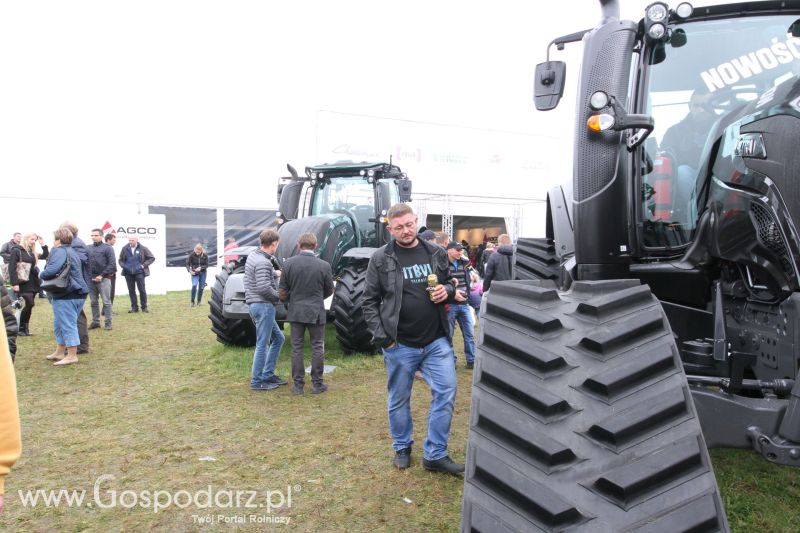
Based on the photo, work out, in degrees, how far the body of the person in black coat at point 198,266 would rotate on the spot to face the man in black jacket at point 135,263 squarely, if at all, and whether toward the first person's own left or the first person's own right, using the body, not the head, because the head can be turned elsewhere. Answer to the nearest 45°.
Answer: approximately 45° to the first person's own right

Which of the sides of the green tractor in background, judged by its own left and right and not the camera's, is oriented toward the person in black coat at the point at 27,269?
right

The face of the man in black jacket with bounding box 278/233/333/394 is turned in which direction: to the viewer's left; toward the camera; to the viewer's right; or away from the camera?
away from the camera

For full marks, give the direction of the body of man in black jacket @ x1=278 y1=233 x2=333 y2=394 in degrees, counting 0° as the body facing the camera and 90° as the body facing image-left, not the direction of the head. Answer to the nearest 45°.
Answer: approximately 180°

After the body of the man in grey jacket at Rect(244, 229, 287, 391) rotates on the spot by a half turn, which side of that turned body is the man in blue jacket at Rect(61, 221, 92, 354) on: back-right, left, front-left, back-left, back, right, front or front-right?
front-right

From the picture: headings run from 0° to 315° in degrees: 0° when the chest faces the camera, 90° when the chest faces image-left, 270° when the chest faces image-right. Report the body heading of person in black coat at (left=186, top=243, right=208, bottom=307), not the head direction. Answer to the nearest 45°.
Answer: approximately 0°

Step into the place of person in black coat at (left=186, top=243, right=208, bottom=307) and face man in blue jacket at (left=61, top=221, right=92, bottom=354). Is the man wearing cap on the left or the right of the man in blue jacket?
left
